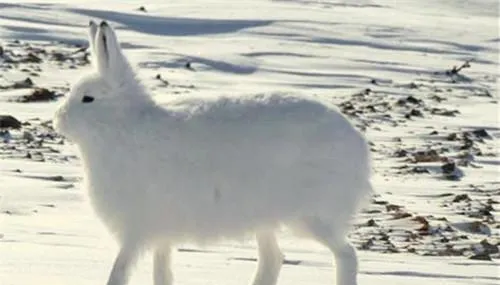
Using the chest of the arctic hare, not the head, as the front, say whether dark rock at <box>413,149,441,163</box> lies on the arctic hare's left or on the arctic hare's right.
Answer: on the arctic hare's right

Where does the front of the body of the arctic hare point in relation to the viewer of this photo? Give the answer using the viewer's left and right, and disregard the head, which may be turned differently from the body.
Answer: facing to the left of the viewer

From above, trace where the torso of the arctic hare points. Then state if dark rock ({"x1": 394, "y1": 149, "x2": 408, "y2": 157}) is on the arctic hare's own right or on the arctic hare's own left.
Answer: on the arctic hare's own right

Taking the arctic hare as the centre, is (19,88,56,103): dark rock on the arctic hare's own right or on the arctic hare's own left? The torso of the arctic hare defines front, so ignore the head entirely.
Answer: on the arctic hare's own right
